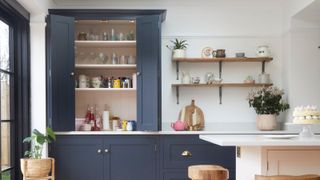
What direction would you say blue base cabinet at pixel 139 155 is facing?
toward the camera

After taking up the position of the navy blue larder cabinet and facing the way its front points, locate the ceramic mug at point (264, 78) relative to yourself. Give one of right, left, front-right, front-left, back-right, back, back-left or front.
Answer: left

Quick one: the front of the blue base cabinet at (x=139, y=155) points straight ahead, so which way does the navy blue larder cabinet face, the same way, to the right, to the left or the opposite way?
the same way

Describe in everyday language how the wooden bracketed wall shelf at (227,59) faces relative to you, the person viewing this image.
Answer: facing the viewer

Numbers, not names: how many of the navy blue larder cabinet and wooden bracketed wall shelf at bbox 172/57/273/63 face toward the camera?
2

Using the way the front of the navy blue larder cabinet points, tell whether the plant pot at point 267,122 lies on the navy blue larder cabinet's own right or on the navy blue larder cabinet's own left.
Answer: on the navy blue larder cabinet's own left

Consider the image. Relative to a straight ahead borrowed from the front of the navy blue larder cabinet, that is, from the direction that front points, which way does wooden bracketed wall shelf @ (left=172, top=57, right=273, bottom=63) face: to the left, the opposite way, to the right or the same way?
the same way

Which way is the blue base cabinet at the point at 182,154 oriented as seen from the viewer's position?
toward the camera

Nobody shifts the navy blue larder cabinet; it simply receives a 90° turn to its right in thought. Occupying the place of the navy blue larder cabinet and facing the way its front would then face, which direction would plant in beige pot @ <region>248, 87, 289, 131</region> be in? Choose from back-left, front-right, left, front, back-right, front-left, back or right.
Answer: back

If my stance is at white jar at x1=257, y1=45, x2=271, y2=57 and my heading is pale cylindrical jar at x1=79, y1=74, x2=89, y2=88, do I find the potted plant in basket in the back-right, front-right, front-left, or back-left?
front-left
